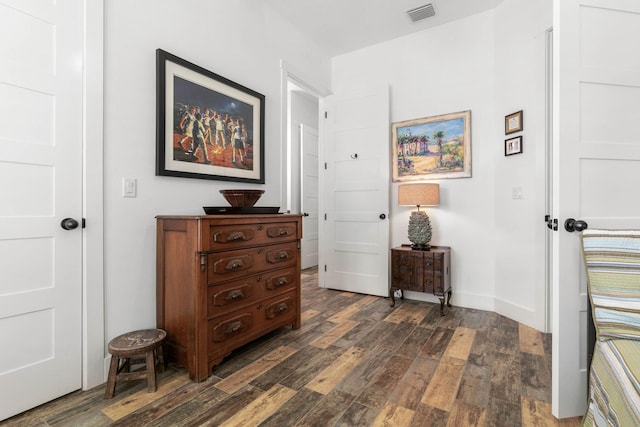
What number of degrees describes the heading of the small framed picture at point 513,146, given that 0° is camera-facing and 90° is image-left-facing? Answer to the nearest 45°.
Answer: approximately 45°

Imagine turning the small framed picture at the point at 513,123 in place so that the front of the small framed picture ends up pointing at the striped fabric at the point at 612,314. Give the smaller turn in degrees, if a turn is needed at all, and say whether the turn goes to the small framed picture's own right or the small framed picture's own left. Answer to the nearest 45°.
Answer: approximately 45° to the small framed picture's own left

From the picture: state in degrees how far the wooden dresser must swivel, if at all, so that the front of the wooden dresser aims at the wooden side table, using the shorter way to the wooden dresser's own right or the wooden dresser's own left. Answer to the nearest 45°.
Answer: approximately 45° to the wooden dresser's own left

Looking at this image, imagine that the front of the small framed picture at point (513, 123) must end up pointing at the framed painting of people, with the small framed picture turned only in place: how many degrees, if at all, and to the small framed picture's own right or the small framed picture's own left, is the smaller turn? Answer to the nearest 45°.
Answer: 0° — it already faces it

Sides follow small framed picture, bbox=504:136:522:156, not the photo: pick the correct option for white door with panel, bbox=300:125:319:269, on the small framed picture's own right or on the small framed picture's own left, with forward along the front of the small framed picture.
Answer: on the small framed picture's own right

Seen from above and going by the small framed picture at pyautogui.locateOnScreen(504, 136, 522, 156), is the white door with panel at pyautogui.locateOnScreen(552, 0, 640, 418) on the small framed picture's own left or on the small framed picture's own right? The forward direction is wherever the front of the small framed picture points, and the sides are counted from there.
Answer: on the small framed picture's own left

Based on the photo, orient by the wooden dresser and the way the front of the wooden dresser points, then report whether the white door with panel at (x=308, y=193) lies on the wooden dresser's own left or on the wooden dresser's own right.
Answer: on the wooden dresser's own left
